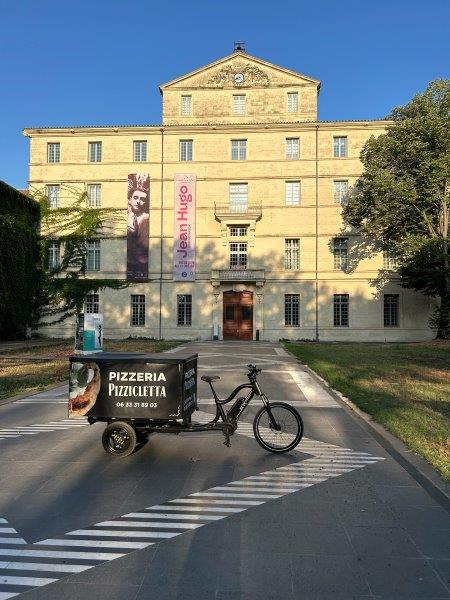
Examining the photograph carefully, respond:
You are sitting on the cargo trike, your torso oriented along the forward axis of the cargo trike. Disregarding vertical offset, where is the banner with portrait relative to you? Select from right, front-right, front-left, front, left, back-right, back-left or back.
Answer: left

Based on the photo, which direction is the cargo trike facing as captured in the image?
to the viewer's right

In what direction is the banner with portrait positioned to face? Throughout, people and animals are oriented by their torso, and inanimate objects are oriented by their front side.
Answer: toward the camera

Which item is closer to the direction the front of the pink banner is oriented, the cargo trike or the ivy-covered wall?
the cargo trike

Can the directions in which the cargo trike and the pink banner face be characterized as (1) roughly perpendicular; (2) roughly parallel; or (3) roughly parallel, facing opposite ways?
roughly perpendicular

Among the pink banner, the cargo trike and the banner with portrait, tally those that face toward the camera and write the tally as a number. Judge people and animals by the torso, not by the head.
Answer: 2

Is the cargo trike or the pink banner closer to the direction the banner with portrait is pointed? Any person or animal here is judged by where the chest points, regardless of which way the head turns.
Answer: the cargo trike

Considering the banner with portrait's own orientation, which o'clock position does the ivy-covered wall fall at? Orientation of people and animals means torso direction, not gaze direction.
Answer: The ivy-covered wall is roughly at 3 o'clock from the banner with portrait.

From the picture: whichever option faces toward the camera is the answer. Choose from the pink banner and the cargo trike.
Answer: the pink banner

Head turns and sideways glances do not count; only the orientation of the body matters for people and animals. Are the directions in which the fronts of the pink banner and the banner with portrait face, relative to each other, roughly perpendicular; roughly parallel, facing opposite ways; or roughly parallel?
roughly parallel

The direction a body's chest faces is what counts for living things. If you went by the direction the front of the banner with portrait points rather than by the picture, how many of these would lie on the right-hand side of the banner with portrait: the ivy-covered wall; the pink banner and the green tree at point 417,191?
1

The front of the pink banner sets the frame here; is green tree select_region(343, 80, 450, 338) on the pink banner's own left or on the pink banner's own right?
on the pink banner's own left

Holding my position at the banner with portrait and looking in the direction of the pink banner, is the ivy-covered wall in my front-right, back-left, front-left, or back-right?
back-right

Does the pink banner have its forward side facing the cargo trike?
yes

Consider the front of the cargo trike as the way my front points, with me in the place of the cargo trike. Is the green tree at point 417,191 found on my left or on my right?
on my left

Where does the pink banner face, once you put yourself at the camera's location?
facing the viewer

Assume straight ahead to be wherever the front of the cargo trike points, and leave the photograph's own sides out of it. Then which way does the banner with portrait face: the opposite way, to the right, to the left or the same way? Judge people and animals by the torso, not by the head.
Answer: to the right

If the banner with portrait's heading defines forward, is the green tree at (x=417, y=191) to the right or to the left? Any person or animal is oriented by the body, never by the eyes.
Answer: on its left
